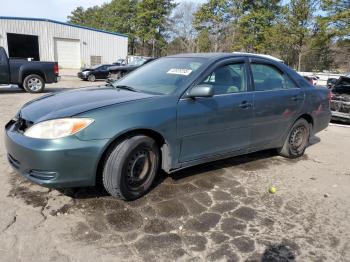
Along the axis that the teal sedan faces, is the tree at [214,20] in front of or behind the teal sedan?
behind

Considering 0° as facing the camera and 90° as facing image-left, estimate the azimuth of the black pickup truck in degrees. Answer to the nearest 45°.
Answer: approximately 90°

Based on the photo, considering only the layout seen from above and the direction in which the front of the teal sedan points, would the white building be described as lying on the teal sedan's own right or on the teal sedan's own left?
on the teal sedan's own right

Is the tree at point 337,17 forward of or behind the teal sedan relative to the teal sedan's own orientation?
behind

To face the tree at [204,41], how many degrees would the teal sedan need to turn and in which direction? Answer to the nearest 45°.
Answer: approximately 135° to its right

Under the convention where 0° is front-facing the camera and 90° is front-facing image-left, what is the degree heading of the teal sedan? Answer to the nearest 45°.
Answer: approximately 45°

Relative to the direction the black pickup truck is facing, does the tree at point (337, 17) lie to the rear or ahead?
to the rear
